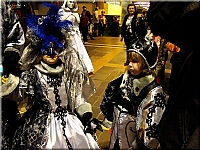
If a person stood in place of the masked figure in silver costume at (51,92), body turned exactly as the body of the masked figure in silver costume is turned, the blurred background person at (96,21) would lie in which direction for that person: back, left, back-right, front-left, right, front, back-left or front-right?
back

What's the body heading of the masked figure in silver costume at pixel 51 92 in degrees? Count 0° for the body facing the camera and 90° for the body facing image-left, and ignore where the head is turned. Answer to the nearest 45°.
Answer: approximately 0°

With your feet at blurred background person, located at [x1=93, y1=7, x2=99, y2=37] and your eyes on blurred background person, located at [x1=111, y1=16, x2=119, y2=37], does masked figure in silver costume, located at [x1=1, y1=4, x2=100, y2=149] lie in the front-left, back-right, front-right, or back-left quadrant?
back-right

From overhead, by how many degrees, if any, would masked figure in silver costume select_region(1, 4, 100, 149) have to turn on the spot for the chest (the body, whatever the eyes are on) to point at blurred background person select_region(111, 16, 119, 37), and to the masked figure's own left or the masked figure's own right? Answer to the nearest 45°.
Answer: approximately 180°
